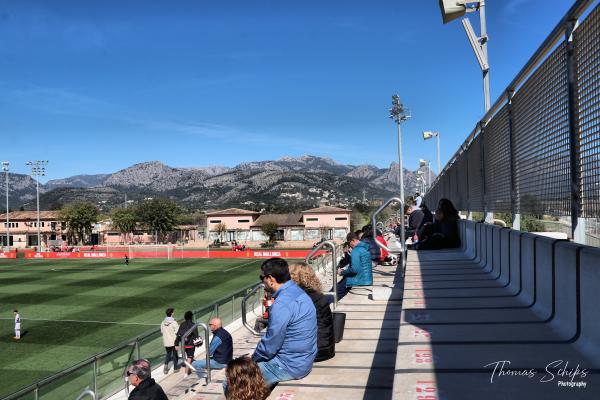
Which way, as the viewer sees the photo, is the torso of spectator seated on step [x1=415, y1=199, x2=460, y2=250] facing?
to the viewer's left

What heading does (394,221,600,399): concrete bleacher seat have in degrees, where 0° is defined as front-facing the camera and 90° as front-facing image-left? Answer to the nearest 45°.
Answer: approximately 90°

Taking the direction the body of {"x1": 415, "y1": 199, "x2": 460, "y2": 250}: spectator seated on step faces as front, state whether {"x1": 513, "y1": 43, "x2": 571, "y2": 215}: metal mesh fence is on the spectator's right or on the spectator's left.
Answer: on the spectator's left

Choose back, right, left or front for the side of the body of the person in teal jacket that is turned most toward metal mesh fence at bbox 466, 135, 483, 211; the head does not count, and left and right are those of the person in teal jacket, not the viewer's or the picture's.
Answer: back

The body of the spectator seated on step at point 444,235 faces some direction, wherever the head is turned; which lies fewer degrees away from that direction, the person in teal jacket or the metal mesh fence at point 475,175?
the person in teal jacket

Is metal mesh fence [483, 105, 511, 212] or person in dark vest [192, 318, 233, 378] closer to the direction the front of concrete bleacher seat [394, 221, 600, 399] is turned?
the person in dark vest

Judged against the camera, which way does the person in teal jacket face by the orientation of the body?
to the viewer's left

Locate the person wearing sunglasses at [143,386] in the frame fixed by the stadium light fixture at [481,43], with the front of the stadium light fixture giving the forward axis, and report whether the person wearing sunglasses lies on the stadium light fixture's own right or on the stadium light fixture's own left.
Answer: on the stadium light fixture's own left

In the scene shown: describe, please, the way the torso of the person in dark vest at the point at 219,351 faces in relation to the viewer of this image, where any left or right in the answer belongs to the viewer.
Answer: facing to the left of the viewer

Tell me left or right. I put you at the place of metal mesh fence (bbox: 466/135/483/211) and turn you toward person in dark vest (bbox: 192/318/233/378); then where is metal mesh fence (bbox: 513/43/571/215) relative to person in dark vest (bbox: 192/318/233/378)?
left
